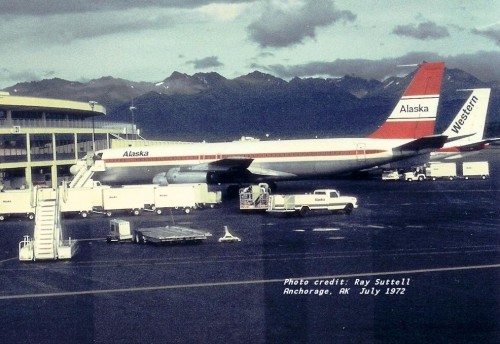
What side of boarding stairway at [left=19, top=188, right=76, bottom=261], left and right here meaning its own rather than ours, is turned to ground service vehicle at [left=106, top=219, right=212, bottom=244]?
left

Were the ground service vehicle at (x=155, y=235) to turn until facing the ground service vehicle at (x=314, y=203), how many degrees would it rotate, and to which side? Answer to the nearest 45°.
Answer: approximately 135° to its right

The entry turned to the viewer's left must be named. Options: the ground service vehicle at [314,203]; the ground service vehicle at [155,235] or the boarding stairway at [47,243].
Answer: the ground service vehicle at [155,235]

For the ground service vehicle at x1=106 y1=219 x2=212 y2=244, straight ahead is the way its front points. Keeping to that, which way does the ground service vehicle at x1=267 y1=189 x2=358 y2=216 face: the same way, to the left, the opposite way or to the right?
the opposite way

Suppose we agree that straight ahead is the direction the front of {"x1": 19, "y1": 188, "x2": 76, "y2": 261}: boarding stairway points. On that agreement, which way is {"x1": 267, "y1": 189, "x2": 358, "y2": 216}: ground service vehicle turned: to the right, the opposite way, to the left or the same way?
to the left

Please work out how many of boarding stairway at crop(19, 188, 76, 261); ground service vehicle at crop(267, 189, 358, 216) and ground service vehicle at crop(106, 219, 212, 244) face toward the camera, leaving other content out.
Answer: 1

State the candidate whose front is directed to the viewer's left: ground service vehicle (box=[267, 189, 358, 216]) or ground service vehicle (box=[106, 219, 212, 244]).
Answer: ground service vehicle (box=[106, 219, 212, 244])

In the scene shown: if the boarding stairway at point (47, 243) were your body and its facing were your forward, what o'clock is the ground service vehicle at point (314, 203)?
The ground service vehicle is roughly at 8 o'clock from the boarding stairway.

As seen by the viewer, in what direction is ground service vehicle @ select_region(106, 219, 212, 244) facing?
to the viewer's left

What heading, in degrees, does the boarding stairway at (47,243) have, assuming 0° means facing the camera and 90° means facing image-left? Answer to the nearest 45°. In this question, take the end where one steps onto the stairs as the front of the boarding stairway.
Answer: approximately 0°

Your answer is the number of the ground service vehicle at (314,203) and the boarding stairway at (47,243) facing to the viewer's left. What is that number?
0

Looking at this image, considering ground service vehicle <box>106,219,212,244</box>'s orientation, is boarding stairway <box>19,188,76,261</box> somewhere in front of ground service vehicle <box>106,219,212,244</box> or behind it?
in front

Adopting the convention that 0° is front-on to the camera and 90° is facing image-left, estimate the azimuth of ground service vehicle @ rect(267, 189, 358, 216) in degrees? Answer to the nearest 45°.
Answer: approximately 270°

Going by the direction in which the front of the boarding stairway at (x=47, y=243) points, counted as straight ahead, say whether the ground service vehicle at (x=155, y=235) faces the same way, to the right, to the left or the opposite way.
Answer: to the right

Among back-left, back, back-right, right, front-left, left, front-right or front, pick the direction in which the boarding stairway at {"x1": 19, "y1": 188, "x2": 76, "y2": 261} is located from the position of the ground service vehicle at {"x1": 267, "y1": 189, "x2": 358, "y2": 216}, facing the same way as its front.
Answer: back-right
